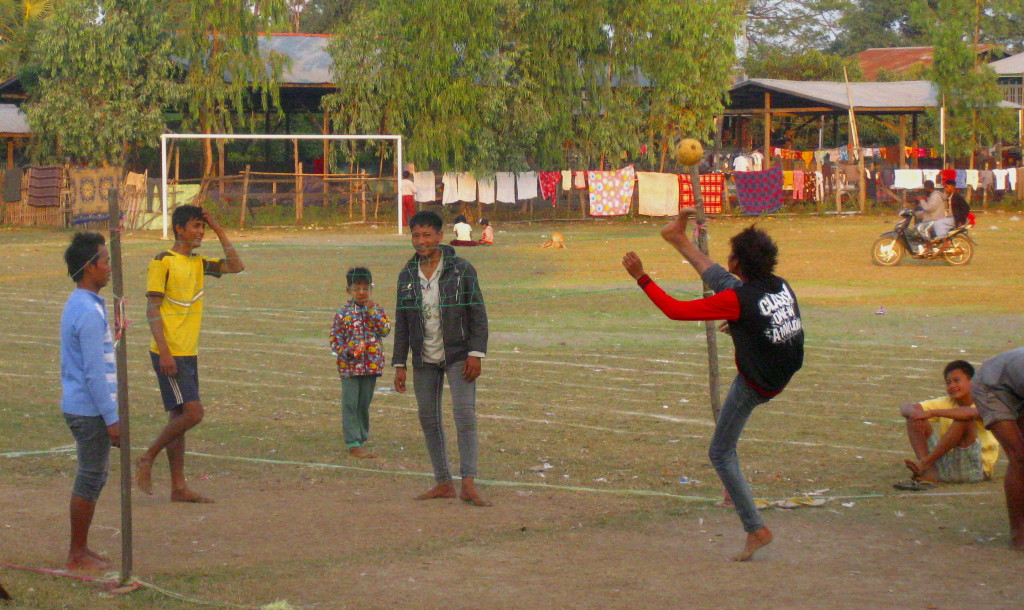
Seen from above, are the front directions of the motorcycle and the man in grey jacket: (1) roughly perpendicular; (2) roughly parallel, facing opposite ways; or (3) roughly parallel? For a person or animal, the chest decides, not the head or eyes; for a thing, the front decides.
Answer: roughly perpendicular

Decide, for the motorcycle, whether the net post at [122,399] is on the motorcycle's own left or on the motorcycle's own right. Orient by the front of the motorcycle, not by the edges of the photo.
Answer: on the motorcycle's own left

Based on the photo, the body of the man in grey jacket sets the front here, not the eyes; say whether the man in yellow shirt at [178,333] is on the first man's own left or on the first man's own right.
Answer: on the first man's own right

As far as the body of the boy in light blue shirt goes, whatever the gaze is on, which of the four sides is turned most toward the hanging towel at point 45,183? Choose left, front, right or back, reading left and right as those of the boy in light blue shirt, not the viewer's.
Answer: left

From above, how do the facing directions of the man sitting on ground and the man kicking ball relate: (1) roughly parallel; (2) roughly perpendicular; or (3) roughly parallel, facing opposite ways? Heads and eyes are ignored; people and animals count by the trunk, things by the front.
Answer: roughly perpendicular

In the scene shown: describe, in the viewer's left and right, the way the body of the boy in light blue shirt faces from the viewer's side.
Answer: facing to the right of the viewer

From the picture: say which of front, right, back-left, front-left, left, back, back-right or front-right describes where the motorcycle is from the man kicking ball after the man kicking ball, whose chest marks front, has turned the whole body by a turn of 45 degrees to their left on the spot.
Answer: right

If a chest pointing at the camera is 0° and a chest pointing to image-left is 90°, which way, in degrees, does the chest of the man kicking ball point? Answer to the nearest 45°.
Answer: approximately 135°

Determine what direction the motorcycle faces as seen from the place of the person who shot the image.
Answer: facing to the left of the viewer

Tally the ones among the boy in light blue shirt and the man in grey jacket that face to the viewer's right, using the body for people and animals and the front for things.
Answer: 1

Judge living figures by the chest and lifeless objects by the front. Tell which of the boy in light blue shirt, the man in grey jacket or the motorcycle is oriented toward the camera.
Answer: the man in grey jacket

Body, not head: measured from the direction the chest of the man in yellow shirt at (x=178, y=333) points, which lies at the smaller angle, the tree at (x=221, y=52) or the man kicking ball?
the man kicking ball

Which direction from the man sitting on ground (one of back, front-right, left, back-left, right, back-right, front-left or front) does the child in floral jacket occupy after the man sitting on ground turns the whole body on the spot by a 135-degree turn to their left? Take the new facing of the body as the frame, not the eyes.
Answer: back

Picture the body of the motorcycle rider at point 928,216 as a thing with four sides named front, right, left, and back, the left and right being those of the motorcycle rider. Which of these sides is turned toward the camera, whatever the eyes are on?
left

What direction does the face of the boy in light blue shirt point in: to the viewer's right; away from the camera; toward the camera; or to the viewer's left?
to the viewer's right
